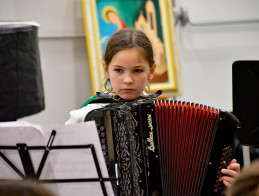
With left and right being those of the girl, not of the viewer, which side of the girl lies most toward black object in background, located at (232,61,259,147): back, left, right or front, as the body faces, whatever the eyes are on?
left

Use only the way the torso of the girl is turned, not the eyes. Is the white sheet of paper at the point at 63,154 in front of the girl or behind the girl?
in front

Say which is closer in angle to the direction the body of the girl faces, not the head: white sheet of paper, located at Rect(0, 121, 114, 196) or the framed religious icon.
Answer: the white sheet of paper

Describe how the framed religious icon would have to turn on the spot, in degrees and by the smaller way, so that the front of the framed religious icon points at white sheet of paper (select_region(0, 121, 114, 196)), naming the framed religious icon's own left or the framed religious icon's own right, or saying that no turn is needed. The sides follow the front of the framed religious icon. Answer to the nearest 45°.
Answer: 0° — it already faces it

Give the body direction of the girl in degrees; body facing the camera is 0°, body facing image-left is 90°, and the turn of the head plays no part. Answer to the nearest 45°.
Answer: approximately 0°

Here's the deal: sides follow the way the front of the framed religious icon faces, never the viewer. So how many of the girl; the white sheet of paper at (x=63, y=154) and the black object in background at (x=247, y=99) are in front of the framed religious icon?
3

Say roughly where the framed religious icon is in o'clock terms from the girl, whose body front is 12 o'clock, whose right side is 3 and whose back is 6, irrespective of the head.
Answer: The framed religious icon is roughly at 6 o'clock from the girl.

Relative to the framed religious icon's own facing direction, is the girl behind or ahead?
ahead

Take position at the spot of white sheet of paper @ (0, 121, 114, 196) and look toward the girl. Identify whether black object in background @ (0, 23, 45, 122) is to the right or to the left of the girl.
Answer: left

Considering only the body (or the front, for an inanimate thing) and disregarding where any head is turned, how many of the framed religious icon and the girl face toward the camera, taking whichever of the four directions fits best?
2
